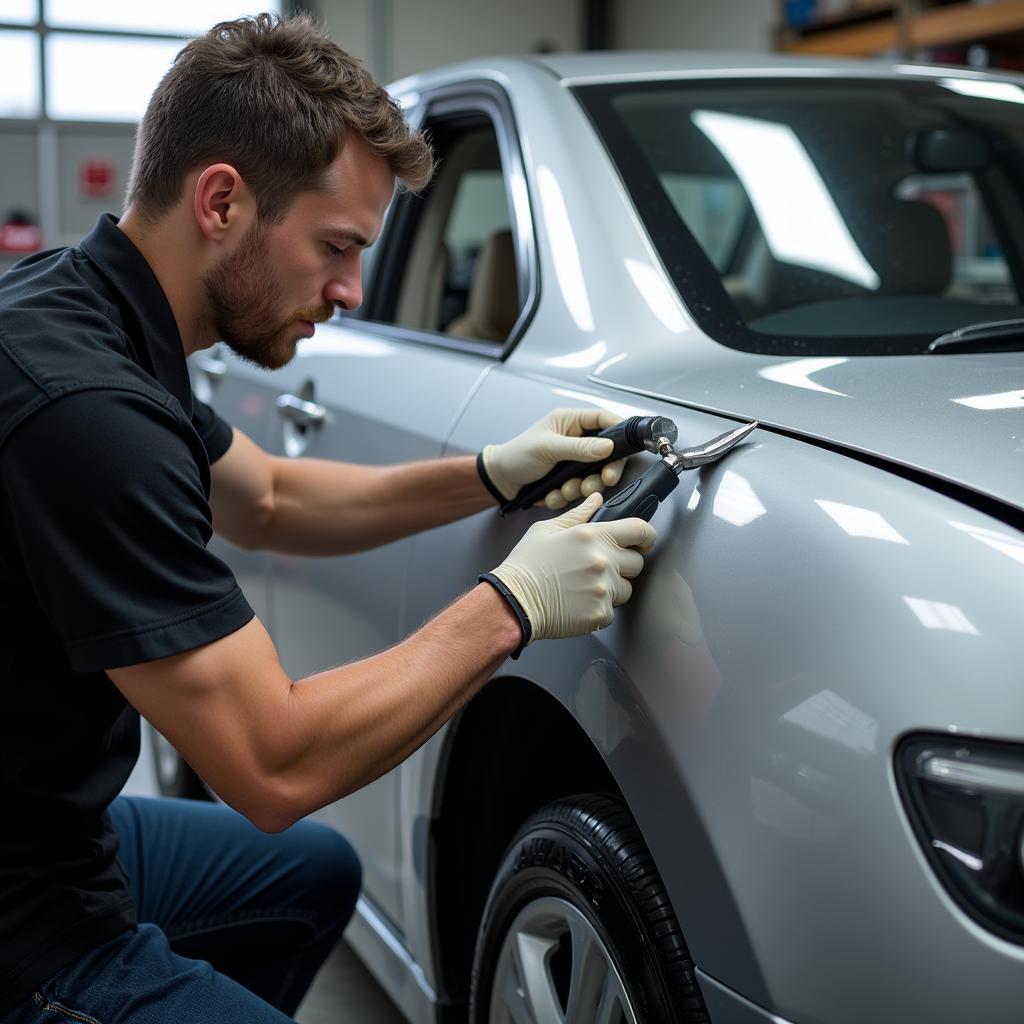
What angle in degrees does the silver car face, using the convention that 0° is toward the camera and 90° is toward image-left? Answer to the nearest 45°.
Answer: approximately 315°

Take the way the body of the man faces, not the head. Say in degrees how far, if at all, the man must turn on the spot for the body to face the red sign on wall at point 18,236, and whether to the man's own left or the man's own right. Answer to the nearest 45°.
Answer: approximately 90° to the man's own left

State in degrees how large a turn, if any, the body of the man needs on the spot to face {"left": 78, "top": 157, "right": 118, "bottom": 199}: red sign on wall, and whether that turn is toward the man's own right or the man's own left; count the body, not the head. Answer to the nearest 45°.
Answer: approximately 90° to the man's own left

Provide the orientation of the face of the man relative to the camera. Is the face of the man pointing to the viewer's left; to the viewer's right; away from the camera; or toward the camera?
to the viewer's right

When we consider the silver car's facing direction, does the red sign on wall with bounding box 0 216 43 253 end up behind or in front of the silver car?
behind

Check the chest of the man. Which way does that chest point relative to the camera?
to the viewer's right
